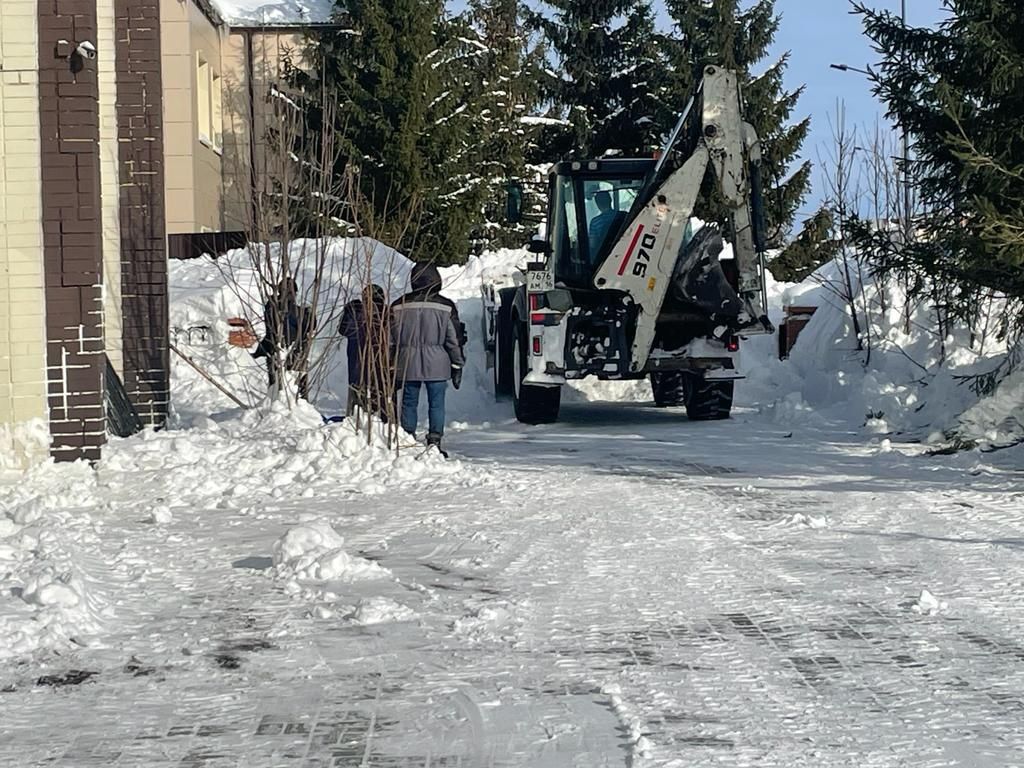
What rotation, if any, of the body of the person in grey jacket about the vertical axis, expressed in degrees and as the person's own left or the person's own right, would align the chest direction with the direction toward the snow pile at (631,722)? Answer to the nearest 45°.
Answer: approximately 180°

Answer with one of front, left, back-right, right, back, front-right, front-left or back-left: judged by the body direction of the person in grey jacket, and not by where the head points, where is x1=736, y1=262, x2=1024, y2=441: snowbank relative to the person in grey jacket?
front-right

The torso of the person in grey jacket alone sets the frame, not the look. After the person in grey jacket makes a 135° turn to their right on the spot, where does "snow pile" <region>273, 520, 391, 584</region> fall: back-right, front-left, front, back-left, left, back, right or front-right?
front-right

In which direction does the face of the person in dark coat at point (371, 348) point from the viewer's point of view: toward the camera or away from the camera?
away from the camera

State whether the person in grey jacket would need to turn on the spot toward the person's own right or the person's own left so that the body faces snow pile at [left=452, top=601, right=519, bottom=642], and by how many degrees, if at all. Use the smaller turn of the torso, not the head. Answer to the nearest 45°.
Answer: approximately 180°

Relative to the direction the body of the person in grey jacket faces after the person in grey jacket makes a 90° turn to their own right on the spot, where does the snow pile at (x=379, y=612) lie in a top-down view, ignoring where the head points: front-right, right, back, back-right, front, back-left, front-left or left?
right

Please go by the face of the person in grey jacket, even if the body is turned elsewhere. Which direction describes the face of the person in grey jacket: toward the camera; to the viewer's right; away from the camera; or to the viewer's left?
away from the camera

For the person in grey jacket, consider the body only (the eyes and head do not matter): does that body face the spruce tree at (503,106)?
yes

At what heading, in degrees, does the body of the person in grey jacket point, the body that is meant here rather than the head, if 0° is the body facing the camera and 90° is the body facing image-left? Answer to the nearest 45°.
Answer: approximately 180°

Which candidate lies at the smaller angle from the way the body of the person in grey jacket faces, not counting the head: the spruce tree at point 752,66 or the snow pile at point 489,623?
the spruce tree

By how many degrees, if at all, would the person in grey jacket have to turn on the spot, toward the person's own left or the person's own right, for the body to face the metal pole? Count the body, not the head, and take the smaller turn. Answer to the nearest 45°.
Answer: approximately 45° to the person's own right

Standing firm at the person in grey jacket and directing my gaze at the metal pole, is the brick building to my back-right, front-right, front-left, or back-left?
back-left

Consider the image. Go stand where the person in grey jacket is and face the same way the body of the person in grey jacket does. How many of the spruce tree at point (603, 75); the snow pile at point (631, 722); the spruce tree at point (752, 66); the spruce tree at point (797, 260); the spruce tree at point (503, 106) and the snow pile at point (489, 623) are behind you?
2

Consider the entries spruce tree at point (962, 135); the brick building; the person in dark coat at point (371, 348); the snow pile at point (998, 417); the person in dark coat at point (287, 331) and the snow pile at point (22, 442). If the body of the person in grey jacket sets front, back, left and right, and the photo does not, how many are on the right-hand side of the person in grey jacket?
2

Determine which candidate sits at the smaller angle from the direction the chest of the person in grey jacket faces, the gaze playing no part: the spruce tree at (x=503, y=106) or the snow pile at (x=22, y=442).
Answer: the spruce tree
